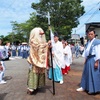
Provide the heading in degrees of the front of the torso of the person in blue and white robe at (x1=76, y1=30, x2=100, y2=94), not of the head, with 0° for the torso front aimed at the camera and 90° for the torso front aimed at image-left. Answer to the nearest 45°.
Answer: approximately 45°

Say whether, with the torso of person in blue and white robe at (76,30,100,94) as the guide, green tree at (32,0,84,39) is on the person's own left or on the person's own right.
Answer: on the person's own right
